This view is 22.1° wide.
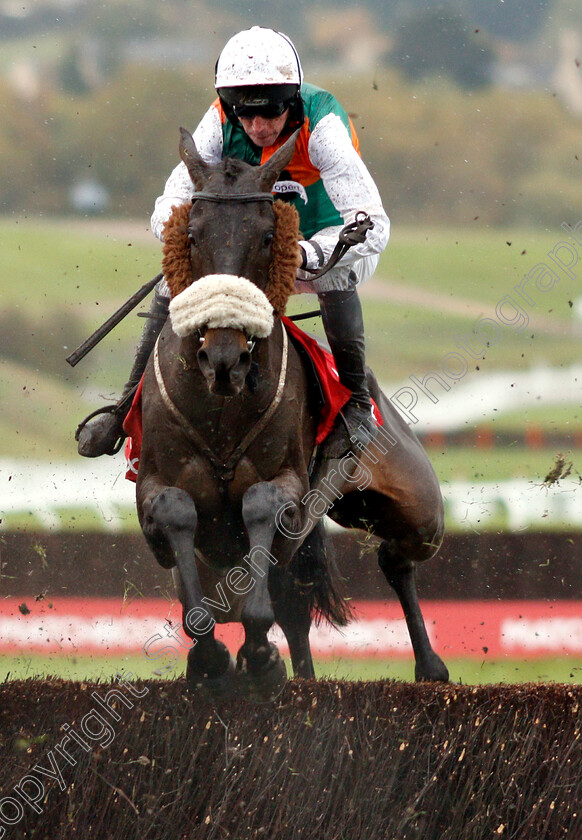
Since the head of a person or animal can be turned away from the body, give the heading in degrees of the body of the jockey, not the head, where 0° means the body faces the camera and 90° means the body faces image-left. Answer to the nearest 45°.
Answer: approximately 0°
